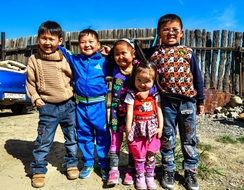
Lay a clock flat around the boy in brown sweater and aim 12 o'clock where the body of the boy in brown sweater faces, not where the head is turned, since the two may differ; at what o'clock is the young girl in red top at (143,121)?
The young girl in red top is roughly at 10 o'clock from the boy in brown sweater.

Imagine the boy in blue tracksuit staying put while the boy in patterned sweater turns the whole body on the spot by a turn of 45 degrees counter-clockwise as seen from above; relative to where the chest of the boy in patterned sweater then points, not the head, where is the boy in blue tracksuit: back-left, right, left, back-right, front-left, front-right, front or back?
back-right

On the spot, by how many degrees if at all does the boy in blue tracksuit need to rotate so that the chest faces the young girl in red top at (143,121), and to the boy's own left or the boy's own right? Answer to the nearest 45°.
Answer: approximately 45° to the boy's own left

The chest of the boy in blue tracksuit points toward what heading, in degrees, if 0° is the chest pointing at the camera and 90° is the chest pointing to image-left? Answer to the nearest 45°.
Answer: approximately 0°

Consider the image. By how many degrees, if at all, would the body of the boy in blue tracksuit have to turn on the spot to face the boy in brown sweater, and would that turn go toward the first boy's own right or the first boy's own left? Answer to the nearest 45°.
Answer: approximately 90° to the first boy's own right
